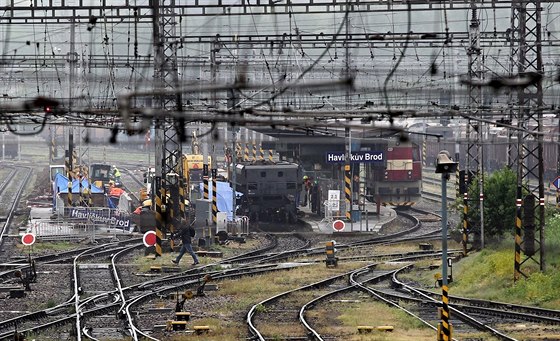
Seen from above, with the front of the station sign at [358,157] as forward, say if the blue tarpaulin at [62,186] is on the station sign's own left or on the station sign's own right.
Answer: on the station sign's own right

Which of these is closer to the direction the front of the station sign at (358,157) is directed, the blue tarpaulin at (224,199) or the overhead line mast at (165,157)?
the overhead line mast

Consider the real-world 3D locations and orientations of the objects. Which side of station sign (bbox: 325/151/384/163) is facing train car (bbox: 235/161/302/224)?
right

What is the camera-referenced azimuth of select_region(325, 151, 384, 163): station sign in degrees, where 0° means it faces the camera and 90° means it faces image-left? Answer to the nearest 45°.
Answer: approximately 0°

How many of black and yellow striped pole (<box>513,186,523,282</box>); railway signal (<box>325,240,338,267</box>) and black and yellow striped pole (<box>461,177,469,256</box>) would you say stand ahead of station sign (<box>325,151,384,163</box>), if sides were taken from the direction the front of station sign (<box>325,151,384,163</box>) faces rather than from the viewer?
3
